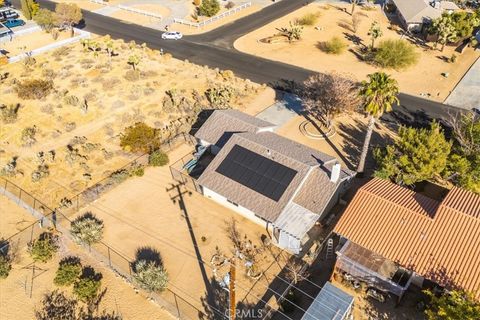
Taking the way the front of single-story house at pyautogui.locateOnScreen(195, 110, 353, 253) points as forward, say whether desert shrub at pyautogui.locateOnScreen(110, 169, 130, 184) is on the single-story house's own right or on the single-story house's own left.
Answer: on the single-story house's own left

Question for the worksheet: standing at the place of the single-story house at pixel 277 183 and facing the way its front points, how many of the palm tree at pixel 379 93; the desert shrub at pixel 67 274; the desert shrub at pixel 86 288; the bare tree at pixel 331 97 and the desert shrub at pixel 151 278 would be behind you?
3

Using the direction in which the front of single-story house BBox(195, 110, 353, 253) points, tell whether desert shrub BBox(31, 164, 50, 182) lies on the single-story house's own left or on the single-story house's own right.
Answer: on the single-story house's own left

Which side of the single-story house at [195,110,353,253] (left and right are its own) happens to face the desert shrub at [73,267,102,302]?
back

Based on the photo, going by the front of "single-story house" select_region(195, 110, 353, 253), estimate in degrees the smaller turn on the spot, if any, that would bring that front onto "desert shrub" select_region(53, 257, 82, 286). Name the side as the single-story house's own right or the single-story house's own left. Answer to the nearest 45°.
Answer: approximately 180°

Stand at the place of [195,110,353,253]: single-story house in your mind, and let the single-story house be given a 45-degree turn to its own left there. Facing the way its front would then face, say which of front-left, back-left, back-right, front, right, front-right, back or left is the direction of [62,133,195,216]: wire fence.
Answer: left

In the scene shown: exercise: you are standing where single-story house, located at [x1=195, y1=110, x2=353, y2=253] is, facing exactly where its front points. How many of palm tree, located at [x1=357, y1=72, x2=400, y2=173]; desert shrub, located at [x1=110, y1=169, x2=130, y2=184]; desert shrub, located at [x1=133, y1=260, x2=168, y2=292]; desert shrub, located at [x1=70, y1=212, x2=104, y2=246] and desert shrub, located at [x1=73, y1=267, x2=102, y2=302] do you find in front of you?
1

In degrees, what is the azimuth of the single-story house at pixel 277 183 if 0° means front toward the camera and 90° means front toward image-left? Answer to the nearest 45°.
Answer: approximately 225°

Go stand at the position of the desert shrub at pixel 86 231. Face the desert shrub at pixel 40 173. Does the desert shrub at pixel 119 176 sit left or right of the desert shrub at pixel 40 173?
right

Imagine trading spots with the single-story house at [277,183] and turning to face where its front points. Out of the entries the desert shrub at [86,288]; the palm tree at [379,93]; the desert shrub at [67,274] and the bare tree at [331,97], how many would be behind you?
2

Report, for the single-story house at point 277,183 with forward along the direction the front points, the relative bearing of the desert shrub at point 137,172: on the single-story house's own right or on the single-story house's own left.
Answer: on the single-story house's own left

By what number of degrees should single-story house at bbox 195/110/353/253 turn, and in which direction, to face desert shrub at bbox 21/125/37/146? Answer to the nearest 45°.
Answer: approximately 135° to its left

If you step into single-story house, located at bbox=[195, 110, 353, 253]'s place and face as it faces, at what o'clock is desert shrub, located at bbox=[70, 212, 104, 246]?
The desert shrub is roughly at 7 o'clock from the single-story house.

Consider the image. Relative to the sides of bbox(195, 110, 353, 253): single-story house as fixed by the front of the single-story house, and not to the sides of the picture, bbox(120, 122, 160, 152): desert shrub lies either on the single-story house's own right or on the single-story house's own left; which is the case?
on the single-story house's own left

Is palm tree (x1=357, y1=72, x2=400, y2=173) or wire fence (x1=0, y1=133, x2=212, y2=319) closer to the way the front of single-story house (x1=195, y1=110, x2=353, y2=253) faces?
the palm tree

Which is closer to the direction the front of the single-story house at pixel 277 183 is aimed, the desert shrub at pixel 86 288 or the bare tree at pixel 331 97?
the bare tree
